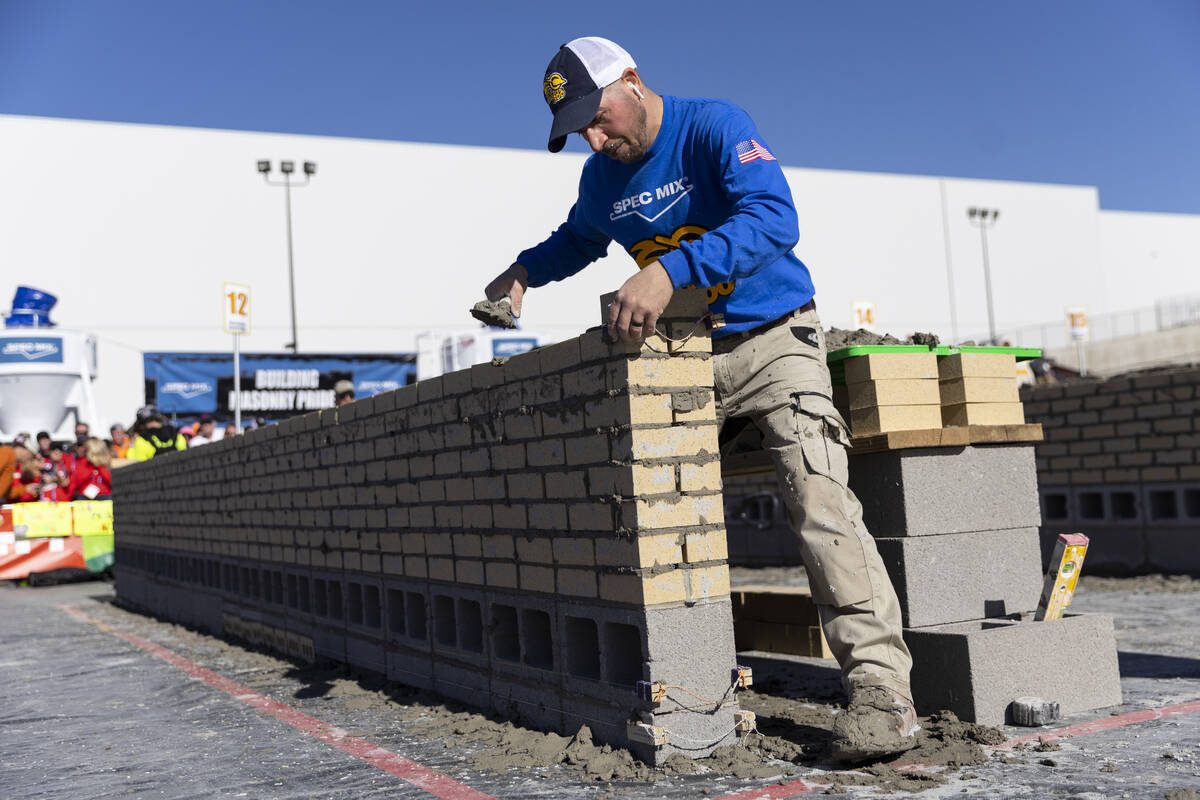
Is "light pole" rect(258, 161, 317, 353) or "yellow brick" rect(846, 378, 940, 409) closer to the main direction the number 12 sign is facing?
the yellow brick

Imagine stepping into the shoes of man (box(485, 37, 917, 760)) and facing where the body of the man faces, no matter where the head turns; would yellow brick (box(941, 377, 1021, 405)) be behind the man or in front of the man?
behind

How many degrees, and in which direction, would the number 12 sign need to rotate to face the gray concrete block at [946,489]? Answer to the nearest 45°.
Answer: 0° — it already faces it

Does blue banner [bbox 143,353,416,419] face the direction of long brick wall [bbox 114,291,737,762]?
yes

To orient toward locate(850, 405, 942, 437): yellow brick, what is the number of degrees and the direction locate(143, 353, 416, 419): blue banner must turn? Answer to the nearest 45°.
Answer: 0° — it already faces it

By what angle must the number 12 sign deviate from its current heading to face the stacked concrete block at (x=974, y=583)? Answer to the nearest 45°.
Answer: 0° — it already faces it

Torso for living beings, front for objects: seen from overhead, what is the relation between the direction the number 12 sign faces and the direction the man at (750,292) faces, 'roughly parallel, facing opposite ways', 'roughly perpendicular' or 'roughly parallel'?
roughly perpendicular

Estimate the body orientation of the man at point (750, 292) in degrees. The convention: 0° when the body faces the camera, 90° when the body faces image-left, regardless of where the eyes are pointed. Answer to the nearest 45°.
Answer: approximately 45°

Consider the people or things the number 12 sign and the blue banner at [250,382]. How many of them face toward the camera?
2

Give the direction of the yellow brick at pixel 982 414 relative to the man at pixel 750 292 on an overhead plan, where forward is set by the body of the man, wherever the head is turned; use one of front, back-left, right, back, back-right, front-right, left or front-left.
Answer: back

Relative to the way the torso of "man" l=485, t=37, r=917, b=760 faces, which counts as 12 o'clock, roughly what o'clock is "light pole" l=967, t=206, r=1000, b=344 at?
The light pole is roughly at 5 o'clock from the man.

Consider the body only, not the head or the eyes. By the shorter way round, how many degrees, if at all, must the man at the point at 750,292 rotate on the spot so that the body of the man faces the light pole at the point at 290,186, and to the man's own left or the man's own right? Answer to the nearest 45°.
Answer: approximately 90° to the man's own right
